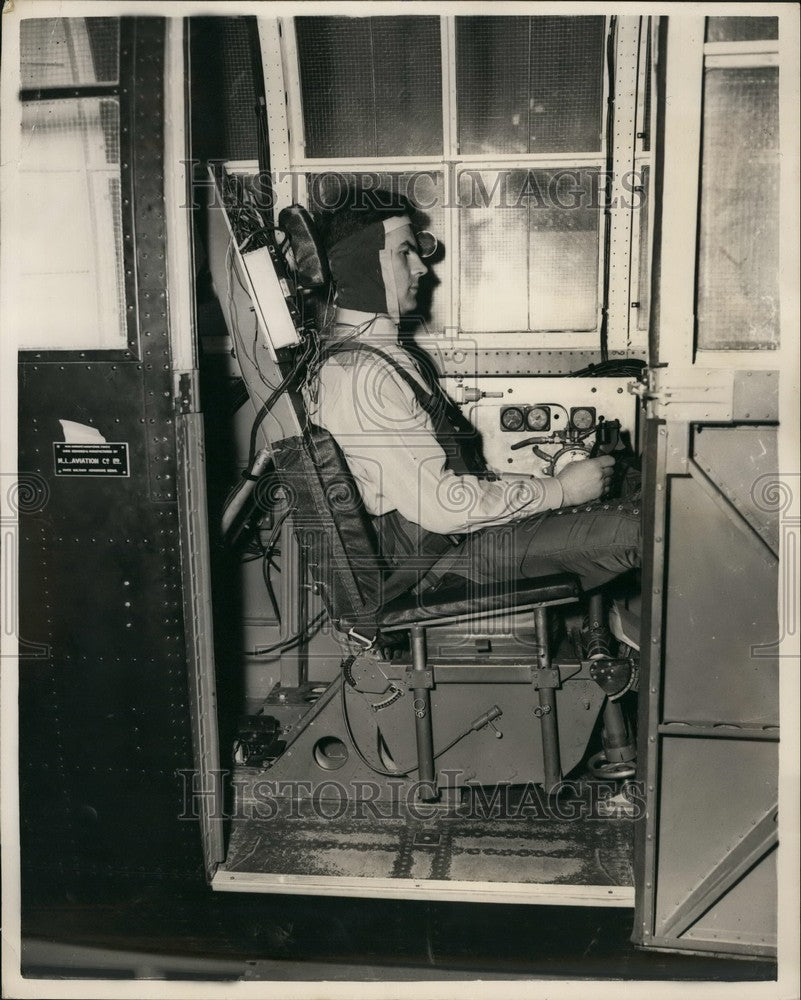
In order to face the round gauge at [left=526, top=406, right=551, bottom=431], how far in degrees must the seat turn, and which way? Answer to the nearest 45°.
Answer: approximately 45° to its left

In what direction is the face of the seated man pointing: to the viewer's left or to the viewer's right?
to the viewer's right

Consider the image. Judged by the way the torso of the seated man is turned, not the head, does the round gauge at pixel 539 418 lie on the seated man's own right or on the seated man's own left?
on the seated man's own left

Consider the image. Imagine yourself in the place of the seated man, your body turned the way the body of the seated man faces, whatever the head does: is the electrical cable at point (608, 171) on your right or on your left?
on your left

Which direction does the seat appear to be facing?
to the viewer's right

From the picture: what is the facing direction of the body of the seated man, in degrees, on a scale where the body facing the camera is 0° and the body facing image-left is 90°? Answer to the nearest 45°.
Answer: approximately 270°
